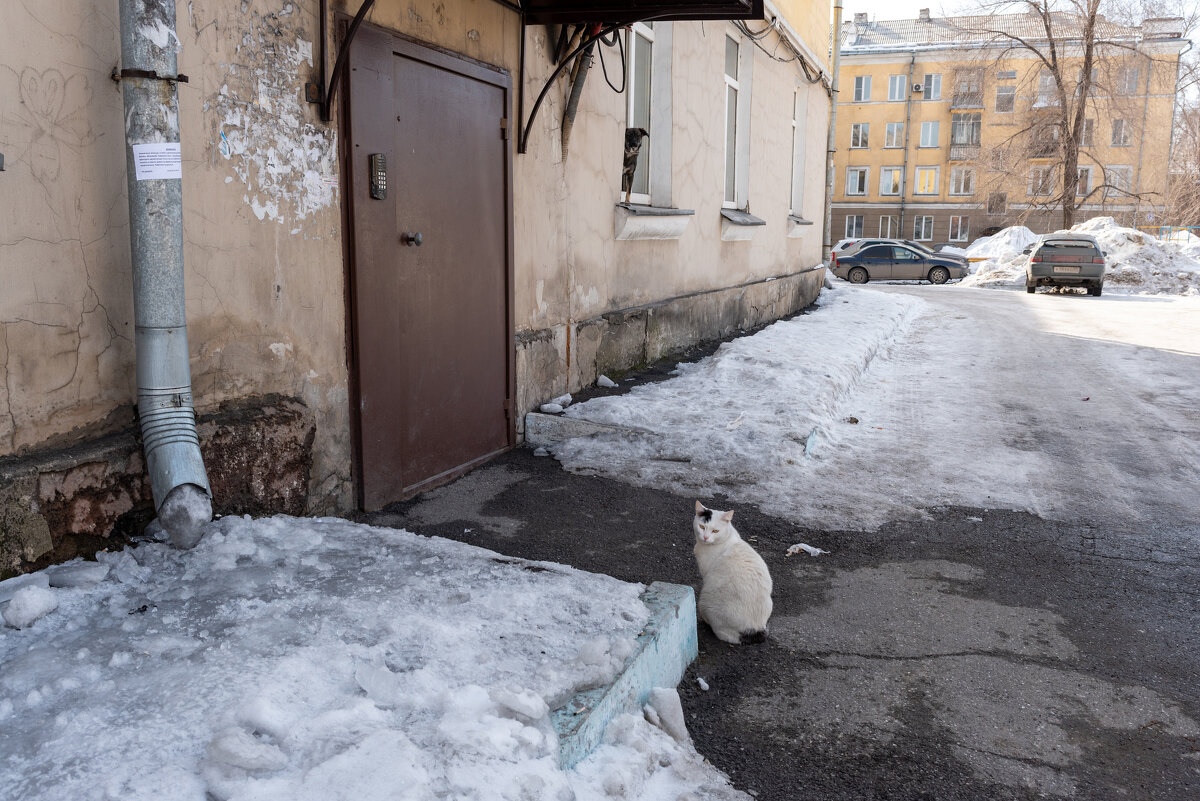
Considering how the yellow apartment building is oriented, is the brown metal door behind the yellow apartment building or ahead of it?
ahead

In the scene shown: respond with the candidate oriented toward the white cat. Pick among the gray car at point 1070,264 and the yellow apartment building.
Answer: the yellow apartment building

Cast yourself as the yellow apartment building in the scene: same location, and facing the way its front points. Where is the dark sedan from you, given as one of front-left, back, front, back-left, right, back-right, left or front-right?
front

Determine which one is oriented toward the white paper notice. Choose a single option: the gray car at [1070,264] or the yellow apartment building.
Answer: the yellow apartment building

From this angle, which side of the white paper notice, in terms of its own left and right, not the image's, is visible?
front

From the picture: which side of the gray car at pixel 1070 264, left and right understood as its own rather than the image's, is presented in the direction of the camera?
back

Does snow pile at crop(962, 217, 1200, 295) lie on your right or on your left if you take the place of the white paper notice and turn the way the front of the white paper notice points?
on your left

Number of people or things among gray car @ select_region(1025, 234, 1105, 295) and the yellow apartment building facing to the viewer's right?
0

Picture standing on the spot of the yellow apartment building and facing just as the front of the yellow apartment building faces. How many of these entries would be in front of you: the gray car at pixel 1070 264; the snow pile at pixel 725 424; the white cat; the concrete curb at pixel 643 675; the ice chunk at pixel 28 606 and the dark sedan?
6

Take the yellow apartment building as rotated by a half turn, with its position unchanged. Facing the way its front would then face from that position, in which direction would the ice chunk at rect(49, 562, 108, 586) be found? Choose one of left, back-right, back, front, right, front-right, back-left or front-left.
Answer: back

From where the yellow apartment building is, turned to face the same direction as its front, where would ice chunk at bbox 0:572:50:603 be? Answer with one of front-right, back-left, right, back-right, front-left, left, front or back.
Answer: front

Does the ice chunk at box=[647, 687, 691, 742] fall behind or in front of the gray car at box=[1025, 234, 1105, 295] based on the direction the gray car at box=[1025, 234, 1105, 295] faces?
behind

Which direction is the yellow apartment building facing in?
toward the camera

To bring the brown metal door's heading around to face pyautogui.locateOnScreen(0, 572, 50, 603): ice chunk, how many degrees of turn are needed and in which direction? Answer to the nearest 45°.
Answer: approximately 90° to its right

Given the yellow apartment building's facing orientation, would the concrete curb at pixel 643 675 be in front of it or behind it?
in front
